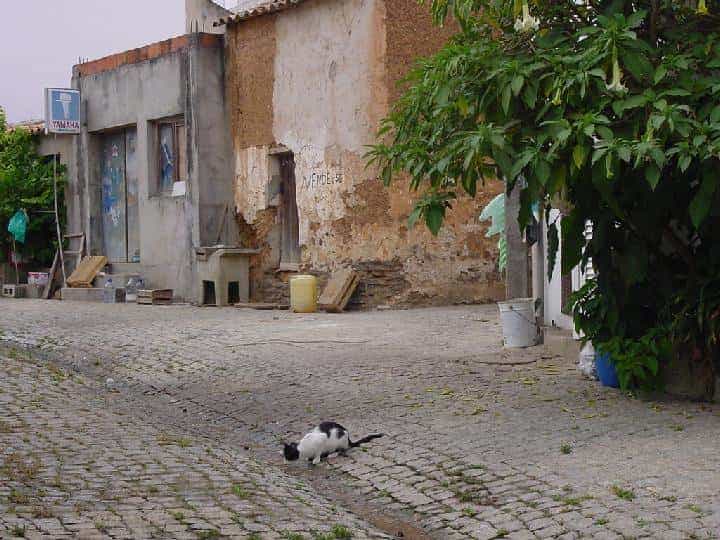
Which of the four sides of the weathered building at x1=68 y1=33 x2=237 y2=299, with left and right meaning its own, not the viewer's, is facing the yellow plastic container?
left

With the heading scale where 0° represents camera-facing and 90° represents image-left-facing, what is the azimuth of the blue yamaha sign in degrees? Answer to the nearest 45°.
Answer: approximately 0°

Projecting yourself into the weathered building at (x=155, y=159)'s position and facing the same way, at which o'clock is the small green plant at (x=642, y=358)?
The small green plant is roughly at 10 o'clock from the weathered building.

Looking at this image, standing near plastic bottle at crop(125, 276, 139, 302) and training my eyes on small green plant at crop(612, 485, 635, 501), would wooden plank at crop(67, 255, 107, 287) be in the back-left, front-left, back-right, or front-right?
back-right

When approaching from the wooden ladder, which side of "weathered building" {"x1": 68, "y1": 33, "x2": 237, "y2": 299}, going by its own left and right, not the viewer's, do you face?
right

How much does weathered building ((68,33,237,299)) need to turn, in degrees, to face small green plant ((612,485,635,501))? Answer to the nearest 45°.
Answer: approximately 45° to its left

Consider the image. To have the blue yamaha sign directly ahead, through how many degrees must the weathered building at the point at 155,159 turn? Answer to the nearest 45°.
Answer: approximately 90° to its right

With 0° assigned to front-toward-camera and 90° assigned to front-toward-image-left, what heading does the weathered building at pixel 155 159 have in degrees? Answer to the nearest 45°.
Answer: approximately 45°

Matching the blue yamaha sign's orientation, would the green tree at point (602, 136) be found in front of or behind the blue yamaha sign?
in front

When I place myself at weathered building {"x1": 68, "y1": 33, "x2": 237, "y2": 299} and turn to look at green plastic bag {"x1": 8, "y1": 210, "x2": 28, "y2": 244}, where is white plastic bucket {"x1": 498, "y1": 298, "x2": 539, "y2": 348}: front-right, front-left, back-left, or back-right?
back-left

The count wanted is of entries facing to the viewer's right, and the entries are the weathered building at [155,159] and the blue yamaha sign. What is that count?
0

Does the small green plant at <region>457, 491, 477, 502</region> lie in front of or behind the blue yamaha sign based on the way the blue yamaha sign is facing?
in front
